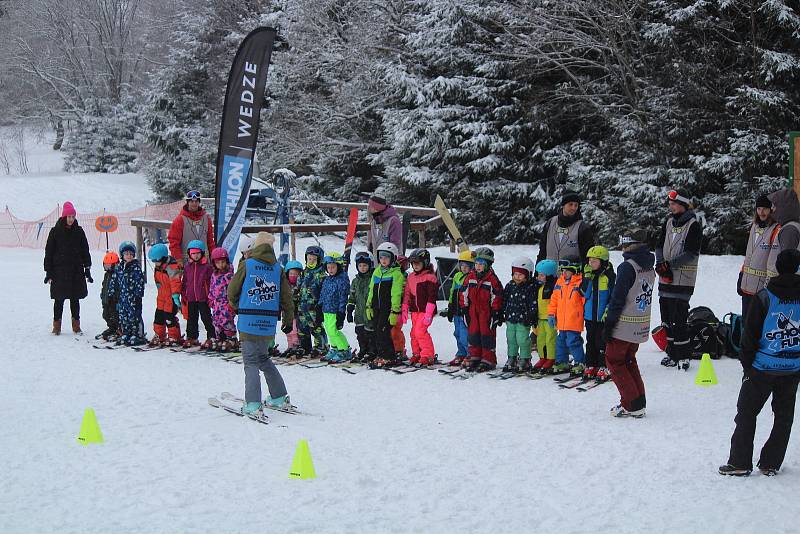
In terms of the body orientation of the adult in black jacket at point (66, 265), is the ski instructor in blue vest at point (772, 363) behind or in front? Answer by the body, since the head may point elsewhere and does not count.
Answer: in front

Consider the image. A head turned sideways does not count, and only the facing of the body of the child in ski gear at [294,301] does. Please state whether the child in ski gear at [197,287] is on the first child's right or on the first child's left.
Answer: on the first child's right

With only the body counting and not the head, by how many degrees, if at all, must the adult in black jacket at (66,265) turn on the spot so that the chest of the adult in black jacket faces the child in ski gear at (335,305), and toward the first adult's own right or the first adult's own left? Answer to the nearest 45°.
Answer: approximately 45° to the first adult's own left

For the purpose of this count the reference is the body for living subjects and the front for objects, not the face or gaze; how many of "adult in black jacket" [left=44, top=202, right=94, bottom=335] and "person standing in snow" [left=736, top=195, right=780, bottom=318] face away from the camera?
0

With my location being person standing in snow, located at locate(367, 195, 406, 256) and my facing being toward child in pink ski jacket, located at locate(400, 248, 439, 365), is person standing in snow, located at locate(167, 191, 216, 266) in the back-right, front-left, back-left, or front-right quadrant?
back-right

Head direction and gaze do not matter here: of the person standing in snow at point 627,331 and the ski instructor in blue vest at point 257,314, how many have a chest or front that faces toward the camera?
0

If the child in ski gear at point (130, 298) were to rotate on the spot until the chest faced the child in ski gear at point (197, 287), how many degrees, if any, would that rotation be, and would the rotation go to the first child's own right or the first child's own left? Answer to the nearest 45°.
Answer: approximately 45° to the first child's own left

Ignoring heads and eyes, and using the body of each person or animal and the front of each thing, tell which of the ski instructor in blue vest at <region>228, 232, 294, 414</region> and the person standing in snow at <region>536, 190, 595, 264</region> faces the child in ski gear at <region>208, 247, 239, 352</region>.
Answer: the ski instructor in blue vest

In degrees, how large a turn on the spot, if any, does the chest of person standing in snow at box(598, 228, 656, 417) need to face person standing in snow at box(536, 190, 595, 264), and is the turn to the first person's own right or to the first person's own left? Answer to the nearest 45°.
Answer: approximately 45° to the first person's own right

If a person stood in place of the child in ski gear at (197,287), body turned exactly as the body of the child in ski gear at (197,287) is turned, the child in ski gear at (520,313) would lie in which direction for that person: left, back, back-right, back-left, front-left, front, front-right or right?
front-left

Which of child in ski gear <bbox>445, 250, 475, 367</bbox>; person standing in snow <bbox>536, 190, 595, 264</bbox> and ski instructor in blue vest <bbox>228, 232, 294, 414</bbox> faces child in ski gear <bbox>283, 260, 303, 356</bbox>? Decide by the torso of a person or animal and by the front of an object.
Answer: the ski instructor in blue vest

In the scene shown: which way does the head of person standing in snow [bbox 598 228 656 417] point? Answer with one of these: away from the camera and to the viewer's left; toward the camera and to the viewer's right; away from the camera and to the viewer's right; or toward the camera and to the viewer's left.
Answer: away from the camera and to the viewer's left
